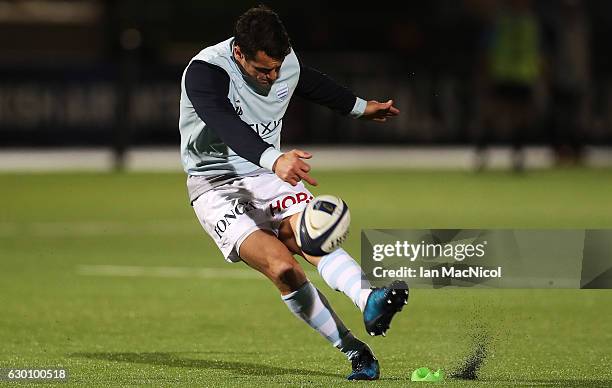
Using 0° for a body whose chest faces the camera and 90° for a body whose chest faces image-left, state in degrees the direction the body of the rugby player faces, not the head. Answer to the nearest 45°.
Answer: approximately 315°
